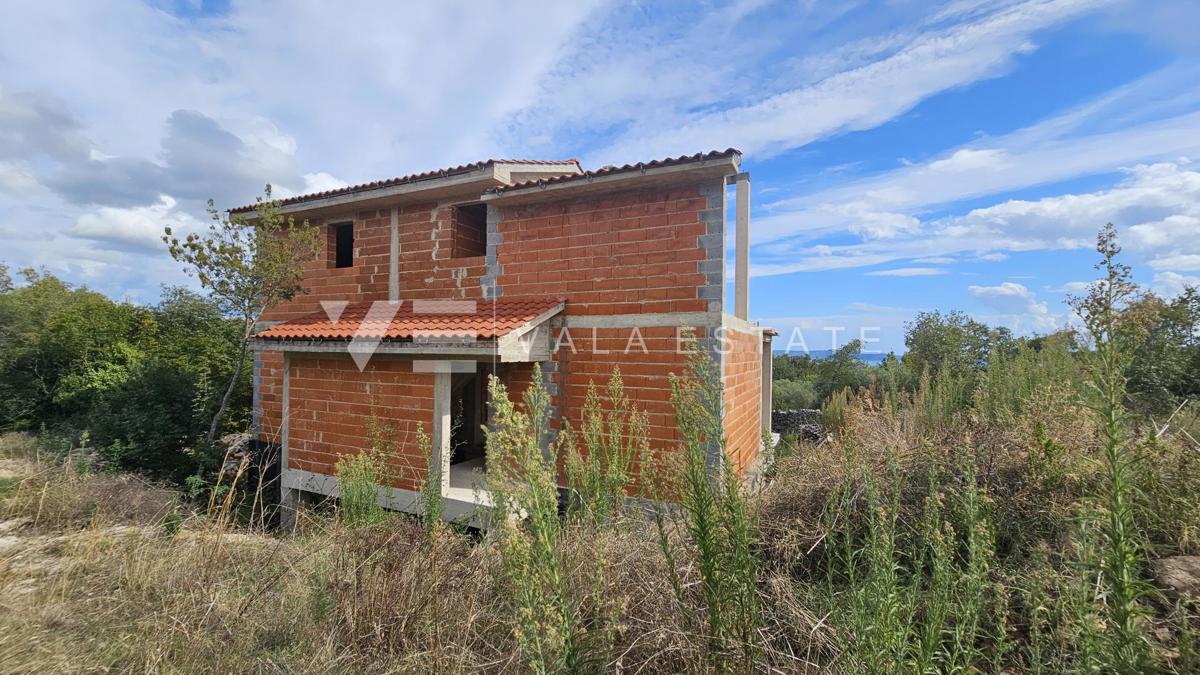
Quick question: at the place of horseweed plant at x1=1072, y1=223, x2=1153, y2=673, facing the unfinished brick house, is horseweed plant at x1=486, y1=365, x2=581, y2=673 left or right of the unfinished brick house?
left

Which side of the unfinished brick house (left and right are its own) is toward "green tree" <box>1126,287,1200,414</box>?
left

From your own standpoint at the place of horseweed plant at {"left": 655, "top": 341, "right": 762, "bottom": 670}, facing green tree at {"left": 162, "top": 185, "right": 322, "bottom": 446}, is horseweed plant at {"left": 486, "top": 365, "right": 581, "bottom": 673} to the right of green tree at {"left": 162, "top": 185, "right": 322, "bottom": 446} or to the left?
left

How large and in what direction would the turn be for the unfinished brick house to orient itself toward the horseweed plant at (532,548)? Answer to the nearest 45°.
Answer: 0° — it already faces it

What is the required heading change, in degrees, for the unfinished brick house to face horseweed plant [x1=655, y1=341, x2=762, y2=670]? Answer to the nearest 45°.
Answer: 0° — it already faces it

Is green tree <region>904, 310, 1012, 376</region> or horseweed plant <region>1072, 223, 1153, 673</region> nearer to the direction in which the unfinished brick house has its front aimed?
the horseweed plant

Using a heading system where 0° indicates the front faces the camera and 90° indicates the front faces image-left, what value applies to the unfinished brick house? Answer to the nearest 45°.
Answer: approximately 0°
